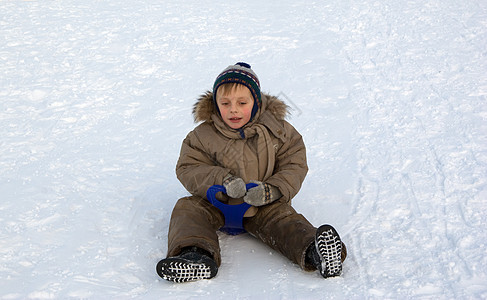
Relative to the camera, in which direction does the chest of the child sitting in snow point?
toward the camera
